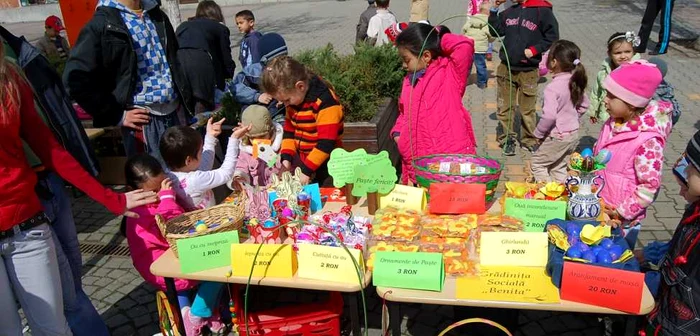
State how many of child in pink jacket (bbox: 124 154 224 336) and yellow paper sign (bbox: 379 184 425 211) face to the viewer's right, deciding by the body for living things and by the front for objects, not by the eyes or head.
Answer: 1

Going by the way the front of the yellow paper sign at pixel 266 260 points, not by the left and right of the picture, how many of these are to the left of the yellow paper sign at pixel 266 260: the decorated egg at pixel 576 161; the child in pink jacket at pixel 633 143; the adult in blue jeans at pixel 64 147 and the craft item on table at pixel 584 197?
3

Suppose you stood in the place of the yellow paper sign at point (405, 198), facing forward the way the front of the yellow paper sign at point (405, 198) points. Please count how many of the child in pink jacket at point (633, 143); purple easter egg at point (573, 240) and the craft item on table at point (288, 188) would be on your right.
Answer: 1

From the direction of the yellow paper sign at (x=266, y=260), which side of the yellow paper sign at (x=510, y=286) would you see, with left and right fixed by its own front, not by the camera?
right

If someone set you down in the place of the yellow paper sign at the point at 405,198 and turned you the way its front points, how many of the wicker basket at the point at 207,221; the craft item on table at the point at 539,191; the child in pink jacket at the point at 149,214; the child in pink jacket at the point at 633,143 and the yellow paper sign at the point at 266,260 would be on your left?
2

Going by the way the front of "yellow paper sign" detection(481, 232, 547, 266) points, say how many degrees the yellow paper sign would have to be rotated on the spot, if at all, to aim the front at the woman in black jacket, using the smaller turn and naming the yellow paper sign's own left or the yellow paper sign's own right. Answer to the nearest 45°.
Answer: approximately 135° to the yellow paper sign's own right

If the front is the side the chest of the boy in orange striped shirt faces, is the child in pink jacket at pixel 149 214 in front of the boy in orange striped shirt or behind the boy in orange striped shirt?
in front

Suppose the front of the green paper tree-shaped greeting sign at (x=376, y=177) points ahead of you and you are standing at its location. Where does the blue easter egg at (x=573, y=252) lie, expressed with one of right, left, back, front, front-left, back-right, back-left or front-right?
front-left
